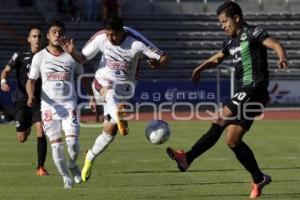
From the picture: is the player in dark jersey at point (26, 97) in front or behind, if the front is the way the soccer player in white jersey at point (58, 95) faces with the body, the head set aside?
behind

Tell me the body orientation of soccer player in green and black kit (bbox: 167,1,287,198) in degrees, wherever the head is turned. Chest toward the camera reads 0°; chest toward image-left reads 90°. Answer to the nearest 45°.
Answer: approximately 45°

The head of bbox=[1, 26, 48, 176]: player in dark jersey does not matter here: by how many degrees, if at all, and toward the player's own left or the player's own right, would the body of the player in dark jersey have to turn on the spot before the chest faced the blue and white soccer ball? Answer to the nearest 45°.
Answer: approximately 45° to the player's own left

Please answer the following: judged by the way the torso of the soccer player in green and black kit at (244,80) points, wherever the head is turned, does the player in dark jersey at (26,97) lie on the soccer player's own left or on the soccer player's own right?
on the soccer player's own right

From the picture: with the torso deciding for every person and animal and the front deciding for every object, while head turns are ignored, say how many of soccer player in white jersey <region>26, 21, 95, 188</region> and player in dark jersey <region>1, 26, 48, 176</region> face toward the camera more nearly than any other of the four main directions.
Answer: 2

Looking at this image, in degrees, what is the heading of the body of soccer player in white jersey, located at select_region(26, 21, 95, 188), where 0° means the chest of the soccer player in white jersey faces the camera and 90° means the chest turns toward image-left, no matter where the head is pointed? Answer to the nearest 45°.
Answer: approximately 0°
